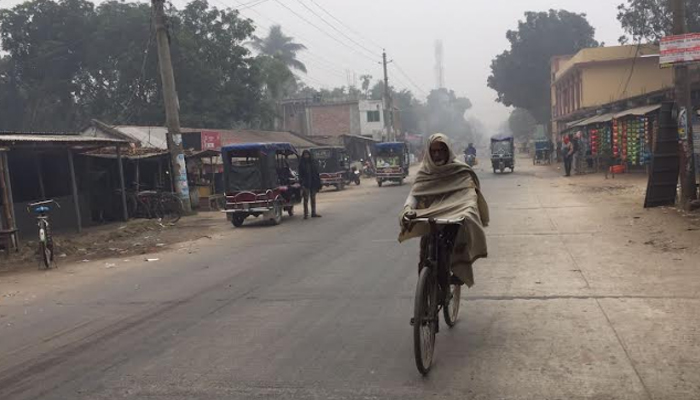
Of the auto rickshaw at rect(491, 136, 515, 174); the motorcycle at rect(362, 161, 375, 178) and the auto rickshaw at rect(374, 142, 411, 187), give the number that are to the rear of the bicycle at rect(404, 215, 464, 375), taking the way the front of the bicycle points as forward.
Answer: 3

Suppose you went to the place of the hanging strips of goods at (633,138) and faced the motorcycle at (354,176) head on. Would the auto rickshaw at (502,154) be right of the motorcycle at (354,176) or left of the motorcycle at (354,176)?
right

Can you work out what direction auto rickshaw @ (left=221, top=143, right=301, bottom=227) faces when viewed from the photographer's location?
facing away from the viewer and to the right of the viewer

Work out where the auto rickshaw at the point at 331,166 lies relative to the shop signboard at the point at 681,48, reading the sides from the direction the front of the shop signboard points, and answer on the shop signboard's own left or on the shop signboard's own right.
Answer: on the shop signboard's own right

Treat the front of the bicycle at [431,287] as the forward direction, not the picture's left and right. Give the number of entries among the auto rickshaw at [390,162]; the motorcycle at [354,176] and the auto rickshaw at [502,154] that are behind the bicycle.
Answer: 3

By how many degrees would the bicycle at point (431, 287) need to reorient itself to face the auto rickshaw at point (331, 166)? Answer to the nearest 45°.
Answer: approximately 180°
